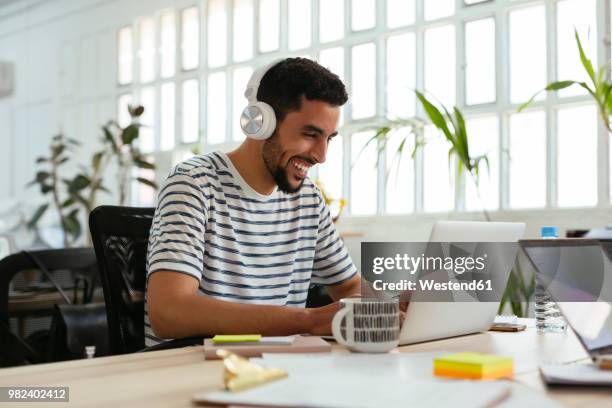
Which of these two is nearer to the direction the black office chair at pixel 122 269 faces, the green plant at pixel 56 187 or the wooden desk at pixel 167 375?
the wooden desk

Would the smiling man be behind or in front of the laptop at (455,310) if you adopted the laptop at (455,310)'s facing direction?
in front

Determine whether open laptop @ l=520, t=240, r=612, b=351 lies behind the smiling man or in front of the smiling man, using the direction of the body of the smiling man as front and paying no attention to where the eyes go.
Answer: in front

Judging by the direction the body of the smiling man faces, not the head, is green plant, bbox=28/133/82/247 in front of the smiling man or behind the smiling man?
behind

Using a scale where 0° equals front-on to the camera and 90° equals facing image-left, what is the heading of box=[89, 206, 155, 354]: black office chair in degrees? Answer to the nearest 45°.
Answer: approximately 315°

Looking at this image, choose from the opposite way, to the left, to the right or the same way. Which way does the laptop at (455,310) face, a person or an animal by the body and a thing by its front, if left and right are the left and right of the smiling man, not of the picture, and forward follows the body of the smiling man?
the opposite way

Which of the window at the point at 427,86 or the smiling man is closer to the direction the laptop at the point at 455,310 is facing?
the smiling man

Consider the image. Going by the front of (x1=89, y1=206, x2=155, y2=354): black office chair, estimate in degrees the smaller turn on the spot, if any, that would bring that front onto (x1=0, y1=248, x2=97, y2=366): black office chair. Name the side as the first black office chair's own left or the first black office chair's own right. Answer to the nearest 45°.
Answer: approximately 135° to the first black office chair's own left

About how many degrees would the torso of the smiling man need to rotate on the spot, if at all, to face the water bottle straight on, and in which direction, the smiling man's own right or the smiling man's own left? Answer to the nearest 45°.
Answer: approximately 45° to the smiling man's own left

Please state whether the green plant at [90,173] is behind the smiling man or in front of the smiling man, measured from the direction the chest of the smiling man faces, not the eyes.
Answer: behind

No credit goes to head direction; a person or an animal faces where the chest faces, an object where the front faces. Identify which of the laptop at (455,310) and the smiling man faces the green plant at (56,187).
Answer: the laptop

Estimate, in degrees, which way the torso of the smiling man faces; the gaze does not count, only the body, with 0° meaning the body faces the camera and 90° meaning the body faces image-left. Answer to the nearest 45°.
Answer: approximately 315°
